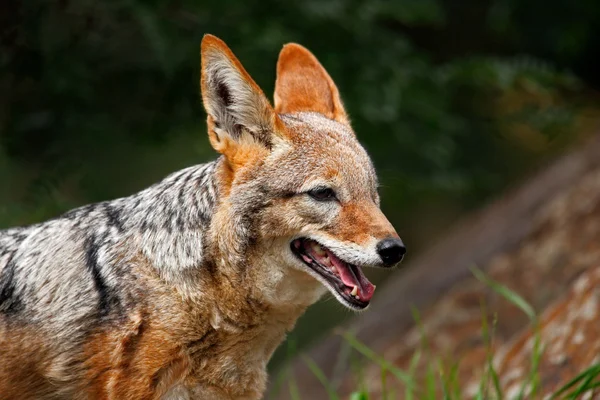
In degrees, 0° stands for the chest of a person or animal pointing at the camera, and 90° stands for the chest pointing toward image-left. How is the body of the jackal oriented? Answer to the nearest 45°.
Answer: approximately 270°
